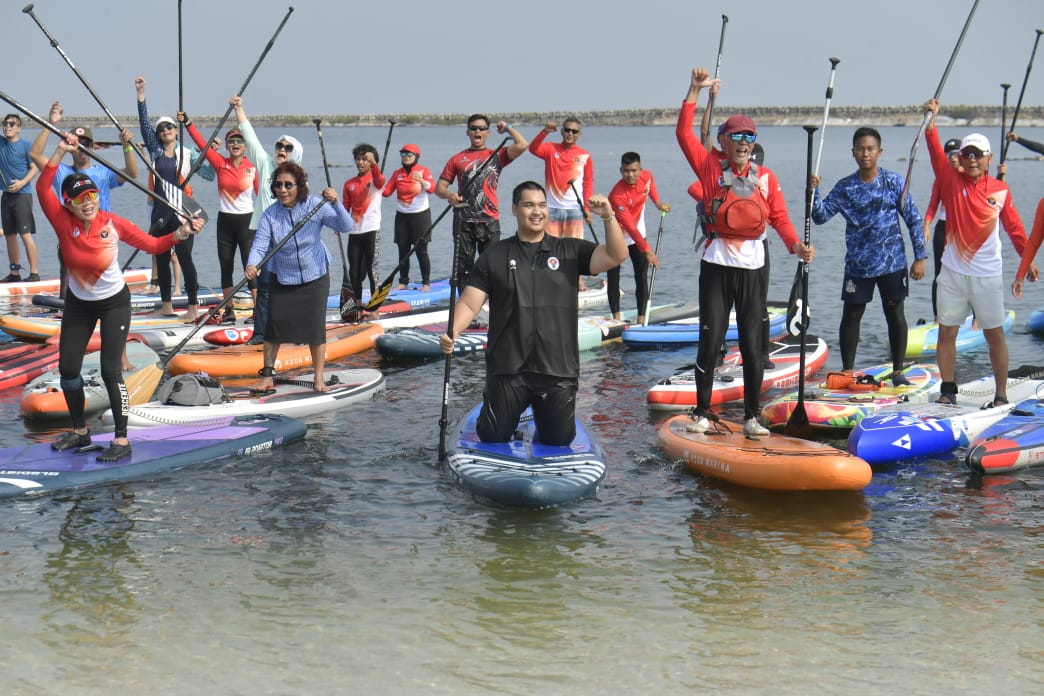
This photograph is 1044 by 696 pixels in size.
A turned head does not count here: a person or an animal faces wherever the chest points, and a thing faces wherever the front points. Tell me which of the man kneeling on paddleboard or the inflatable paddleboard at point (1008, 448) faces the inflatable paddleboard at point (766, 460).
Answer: the inflatable paddleboard at point (1008, 448)

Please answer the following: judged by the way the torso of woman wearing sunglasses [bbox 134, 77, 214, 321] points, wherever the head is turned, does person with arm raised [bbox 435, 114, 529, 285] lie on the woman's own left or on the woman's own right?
on the woman's own left

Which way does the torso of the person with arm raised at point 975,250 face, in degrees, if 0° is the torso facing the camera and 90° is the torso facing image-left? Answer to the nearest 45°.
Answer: approximately 0°

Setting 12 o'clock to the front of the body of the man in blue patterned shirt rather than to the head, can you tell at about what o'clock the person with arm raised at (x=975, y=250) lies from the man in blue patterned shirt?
The person with arm raised is roughly at 10 o'clock from the man in blue patterned shirt.
